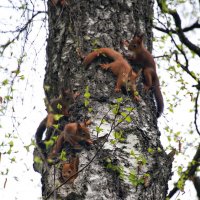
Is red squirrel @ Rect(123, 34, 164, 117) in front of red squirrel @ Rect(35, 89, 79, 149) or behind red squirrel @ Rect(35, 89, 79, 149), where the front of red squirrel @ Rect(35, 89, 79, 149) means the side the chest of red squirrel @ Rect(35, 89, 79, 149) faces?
in front

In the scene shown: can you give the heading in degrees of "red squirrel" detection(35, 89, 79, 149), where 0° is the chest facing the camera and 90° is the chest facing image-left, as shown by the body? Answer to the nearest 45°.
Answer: approximately 270°

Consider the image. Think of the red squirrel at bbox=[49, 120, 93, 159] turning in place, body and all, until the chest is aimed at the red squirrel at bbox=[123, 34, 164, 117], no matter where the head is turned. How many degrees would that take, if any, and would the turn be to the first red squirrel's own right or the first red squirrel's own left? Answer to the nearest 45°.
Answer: approximately 45° to the first red squirrel's own left

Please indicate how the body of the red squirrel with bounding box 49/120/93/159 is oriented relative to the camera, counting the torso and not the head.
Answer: to the viewer's right

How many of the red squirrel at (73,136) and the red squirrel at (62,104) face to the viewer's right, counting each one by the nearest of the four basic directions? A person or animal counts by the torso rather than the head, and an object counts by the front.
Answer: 2
